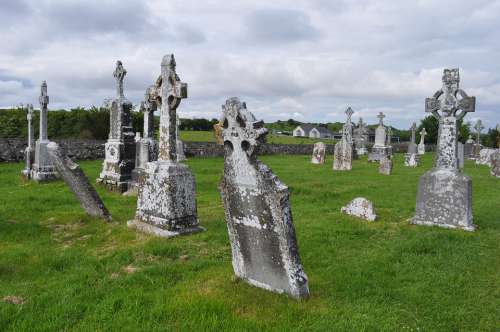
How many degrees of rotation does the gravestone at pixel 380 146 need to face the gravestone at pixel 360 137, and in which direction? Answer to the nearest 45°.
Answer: approximately 135° to its right

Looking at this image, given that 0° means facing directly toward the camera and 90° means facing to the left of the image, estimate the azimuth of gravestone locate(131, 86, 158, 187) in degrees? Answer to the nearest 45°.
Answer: approximately 45°

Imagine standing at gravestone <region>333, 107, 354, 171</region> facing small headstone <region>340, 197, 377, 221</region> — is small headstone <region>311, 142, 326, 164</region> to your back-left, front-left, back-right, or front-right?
back-right

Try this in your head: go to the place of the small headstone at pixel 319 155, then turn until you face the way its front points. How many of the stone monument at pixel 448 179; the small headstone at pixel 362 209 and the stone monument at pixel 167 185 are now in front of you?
3

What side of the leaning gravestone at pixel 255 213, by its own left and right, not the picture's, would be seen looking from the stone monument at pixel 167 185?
right

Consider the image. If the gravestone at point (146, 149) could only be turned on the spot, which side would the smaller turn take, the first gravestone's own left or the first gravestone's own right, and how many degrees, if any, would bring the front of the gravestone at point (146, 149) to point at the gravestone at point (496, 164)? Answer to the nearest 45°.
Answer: approximately 135° to the first gravestone's own left
